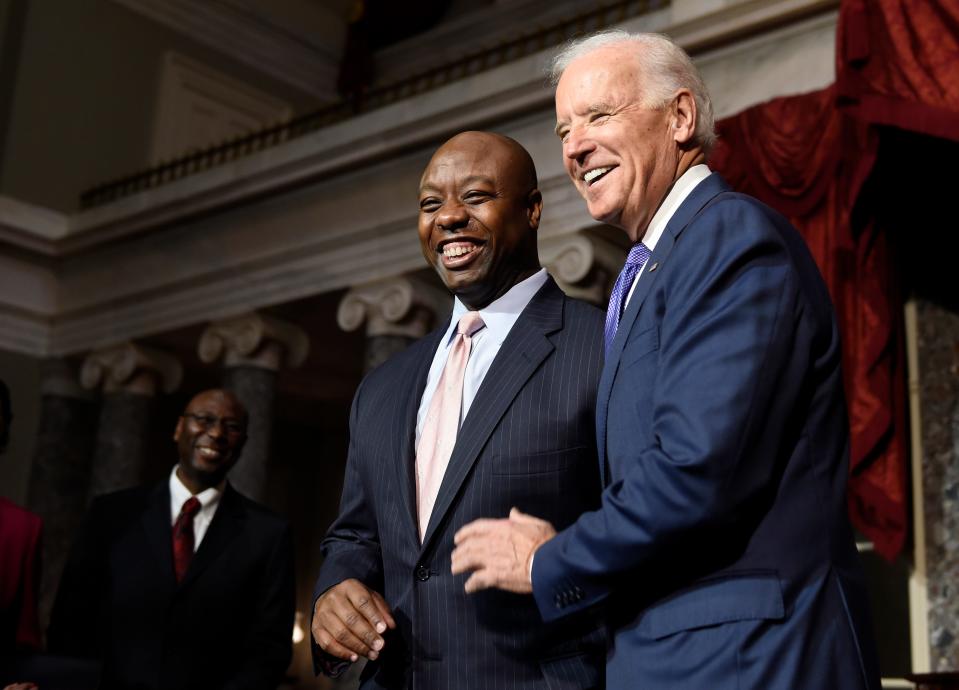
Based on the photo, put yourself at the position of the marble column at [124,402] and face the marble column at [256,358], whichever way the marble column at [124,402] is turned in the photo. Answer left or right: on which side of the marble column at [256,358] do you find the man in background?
right

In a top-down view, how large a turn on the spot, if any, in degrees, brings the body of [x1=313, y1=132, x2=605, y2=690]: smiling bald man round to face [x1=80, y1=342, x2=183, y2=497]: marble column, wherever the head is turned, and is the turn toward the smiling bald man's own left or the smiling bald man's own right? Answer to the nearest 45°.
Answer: approximately 135° to the smiling bald man's own right

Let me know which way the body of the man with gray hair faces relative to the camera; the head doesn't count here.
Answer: to the viewer's left

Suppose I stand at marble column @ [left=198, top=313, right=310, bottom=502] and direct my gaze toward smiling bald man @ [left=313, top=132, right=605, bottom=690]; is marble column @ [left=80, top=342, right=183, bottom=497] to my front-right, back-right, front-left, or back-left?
back-right

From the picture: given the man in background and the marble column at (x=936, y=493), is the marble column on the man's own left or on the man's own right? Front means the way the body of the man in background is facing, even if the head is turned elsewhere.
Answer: on the man's own left

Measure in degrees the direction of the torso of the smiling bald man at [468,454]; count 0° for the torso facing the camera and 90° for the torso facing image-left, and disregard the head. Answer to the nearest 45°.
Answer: approximately 45°

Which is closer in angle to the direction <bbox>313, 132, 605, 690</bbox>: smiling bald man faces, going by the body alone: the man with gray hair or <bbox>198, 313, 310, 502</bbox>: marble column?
the man with gray hair

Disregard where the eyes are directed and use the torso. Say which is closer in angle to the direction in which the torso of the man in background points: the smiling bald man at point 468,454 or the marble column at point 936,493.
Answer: the smiling bald man

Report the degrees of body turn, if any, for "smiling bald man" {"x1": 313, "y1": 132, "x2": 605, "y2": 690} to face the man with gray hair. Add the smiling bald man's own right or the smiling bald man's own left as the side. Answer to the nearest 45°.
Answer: approximately 90° to the smiling bald man's own left

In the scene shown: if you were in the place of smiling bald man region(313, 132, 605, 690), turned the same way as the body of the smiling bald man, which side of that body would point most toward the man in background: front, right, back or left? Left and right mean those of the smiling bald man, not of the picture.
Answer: right

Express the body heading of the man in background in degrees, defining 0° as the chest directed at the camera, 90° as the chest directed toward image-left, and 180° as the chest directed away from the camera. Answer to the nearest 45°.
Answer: approximately 0°
